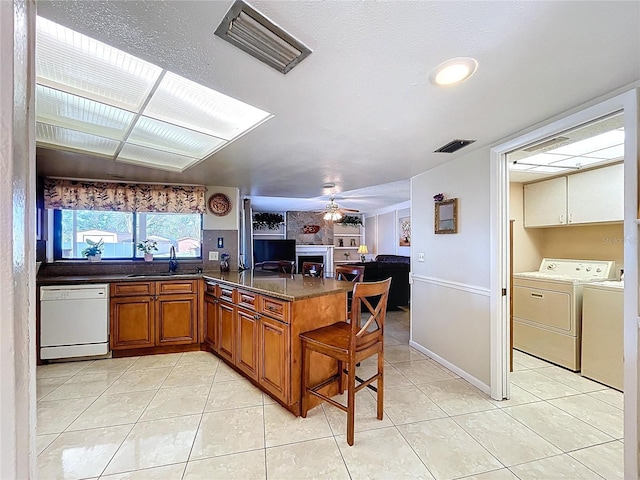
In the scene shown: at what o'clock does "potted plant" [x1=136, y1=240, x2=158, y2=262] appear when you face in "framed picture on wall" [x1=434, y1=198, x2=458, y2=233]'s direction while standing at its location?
The potted plant is roughly at 1 o'clock from the framed picture on wall.

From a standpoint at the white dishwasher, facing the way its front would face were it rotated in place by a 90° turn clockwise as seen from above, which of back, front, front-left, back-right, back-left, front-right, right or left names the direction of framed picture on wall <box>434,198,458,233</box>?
back-left

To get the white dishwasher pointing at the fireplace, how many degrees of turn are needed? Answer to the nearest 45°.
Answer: approximately 135° to its left

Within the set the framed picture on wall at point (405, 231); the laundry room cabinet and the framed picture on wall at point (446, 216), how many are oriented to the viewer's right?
0

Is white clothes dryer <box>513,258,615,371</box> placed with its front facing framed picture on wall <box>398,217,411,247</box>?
no

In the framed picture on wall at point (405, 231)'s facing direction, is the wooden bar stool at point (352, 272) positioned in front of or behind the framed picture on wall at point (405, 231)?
in front

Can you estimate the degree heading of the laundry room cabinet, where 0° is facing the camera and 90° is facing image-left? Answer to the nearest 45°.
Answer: approximately 45°

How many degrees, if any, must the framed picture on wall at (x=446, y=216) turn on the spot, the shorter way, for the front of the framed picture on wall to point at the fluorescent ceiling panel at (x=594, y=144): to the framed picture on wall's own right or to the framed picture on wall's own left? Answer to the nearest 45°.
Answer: approximately 135° to the framed picture on wall's own left

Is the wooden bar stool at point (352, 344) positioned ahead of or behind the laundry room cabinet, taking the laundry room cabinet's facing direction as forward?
ahead

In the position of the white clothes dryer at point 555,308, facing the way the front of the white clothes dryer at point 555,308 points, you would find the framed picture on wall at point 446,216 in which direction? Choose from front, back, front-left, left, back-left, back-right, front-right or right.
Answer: front

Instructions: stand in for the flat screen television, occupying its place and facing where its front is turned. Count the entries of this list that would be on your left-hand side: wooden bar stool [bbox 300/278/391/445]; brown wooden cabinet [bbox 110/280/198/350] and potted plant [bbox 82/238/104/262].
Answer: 0

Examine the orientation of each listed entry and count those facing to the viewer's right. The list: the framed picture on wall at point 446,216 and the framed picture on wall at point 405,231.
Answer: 0

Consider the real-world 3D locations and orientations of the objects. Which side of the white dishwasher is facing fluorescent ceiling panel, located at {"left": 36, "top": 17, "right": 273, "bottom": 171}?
front

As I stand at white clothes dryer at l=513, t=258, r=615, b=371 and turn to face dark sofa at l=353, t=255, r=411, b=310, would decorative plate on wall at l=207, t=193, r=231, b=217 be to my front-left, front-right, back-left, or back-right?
front-left

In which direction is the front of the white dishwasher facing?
toward the camera

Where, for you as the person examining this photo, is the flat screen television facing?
facing the viewer and to the right of the viewer

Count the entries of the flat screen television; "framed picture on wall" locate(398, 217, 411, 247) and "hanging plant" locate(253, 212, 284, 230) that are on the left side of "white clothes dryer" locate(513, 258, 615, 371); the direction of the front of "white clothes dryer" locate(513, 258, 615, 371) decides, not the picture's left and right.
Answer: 0

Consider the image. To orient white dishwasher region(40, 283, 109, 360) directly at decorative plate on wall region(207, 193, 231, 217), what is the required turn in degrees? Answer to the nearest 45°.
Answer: approximately 90° to its left

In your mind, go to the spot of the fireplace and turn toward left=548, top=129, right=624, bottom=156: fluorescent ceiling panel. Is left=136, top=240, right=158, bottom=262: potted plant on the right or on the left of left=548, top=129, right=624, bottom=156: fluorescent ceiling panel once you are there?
right
